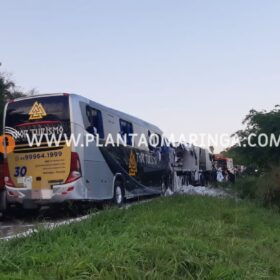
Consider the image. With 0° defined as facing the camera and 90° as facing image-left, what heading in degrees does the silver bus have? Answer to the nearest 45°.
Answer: approximately 225°

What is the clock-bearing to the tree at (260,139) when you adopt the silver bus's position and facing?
The tree is roughly at 12 o'clock from the silver bus.

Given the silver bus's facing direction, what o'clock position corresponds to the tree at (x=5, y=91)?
The tree is roughly at 10 o'clock from the silver bus.
